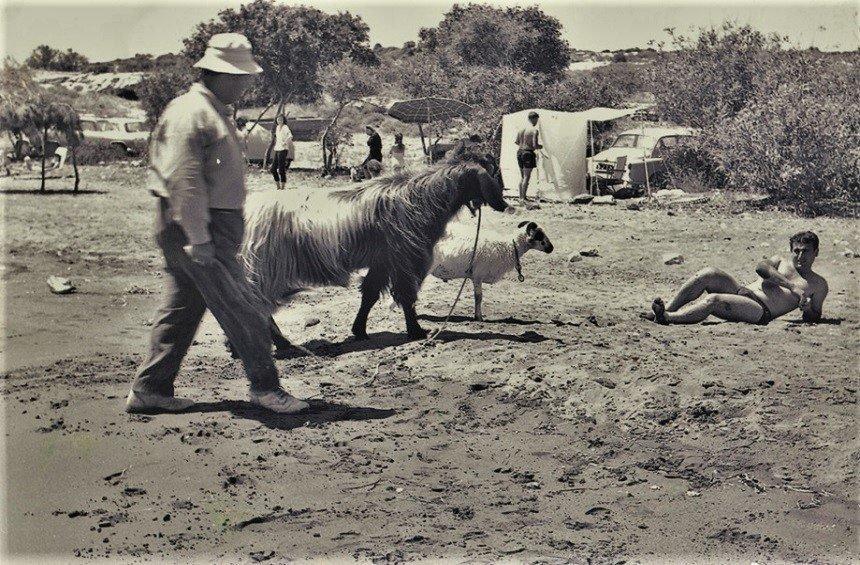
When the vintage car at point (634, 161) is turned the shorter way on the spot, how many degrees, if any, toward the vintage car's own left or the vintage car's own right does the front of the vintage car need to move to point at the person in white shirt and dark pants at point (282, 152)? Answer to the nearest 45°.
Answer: approximately 45° to the vintage car's own right

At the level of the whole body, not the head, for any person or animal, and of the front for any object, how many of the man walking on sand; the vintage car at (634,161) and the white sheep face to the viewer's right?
2

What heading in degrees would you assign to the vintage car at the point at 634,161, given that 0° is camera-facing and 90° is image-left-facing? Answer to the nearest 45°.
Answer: approximately 45°

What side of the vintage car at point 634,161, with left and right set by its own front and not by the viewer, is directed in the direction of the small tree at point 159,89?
right

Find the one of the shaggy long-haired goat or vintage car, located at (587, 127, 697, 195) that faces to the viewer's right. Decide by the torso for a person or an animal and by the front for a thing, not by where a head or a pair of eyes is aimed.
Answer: the shaggy long-haired goat

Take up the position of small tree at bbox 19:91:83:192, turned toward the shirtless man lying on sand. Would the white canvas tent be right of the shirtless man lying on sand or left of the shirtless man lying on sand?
left

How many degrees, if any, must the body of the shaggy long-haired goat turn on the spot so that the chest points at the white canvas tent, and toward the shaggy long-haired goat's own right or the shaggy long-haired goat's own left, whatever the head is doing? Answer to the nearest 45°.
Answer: approximately 90° to the shaggy long-haired goat's own left

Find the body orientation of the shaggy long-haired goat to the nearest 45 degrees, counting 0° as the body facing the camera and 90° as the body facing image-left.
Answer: approximately 270°

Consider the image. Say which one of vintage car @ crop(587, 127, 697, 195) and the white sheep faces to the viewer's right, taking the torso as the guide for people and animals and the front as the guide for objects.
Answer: the white sheep

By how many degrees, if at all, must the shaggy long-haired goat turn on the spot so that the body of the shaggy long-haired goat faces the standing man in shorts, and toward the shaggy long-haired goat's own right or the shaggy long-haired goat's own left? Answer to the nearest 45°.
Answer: approximately 90° to the shaggy long-haired goat's own left

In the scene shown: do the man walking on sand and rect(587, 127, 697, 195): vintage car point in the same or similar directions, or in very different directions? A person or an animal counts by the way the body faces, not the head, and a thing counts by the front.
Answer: very different directions
